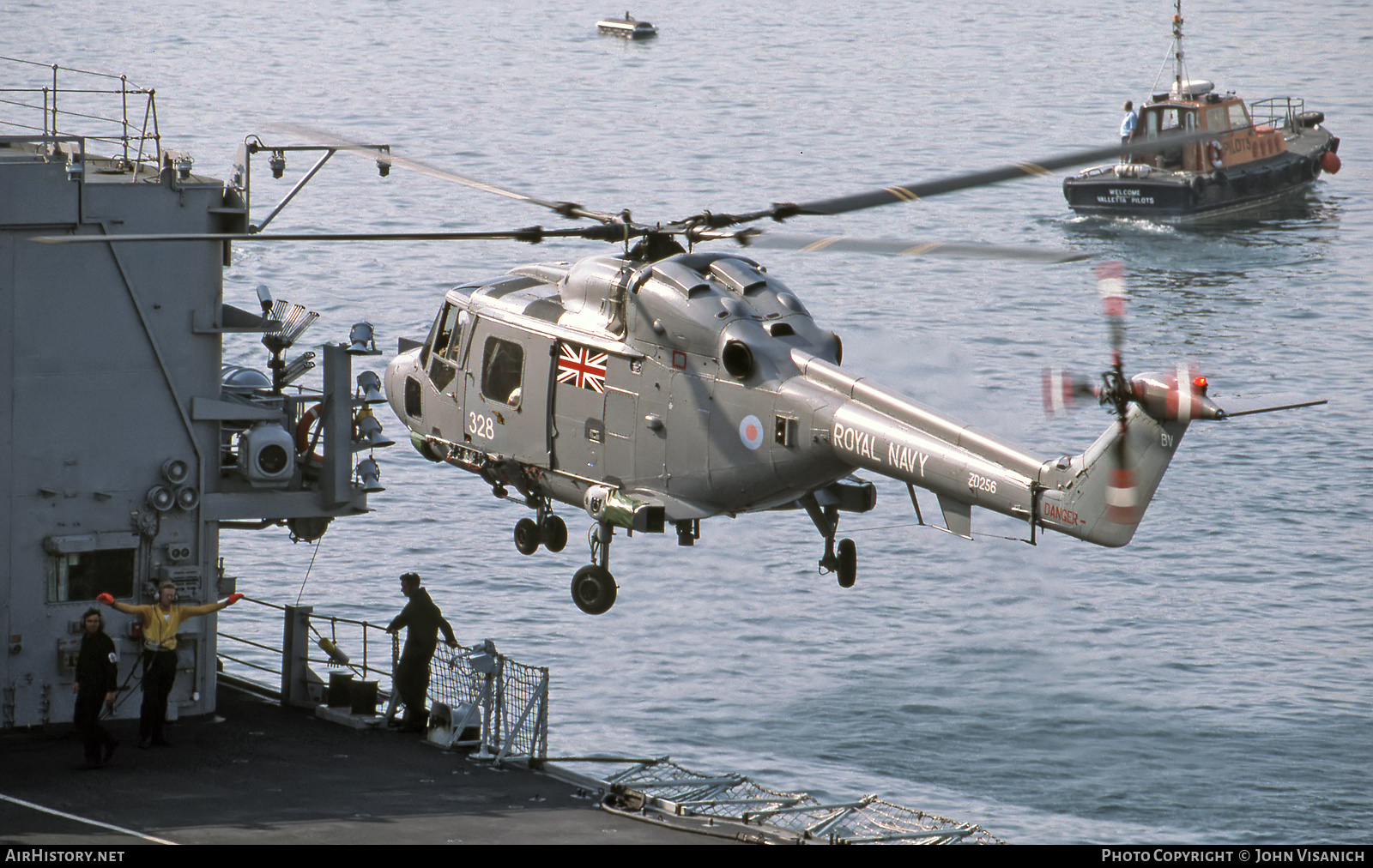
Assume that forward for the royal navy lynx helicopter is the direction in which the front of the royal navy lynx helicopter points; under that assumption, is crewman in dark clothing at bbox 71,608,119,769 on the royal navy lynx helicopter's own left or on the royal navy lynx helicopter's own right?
on the royal navy lynx helicopter's own left

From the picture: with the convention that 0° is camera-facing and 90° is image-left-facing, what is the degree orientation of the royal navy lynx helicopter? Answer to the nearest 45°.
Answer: approximately 135°

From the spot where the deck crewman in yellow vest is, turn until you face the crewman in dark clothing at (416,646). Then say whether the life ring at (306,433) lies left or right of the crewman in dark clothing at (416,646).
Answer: left

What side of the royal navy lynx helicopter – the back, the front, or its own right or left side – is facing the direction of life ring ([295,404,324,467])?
front

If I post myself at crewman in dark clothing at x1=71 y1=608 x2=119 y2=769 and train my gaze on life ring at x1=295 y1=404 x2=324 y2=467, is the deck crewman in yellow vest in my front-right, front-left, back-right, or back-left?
front-right

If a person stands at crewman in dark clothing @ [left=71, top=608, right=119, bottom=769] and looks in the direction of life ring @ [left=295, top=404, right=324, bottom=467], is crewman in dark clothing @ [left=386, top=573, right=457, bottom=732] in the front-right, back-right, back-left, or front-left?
front-right

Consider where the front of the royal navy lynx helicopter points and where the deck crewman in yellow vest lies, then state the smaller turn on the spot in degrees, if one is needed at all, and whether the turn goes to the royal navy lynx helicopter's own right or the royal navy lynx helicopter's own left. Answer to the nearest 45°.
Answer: approximately 45° to the royal navy lynx helicopter's own left
